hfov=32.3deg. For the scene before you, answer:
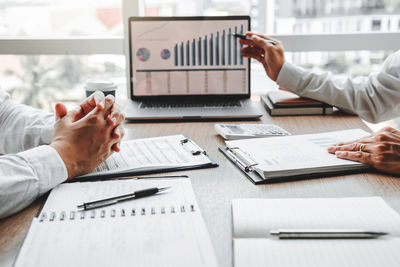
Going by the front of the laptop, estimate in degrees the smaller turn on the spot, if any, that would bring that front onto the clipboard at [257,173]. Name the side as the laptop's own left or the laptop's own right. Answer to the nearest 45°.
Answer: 0° — it already faces it

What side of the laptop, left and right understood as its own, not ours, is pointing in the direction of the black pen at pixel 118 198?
front

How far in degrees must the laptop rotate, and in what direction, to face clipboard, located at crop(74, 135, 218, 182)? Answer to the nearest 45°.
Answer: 0° — it already faces it

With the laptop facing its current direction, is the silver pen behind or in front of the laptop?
in front

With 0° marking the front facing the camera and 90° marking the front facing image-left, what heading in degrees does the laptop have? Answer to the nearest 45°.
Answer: approximately 0°

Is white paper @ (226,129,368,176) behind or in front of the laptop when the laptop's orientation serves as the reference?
in front
